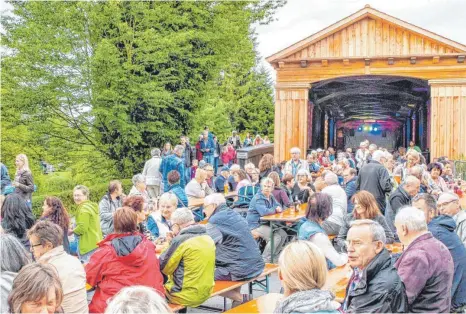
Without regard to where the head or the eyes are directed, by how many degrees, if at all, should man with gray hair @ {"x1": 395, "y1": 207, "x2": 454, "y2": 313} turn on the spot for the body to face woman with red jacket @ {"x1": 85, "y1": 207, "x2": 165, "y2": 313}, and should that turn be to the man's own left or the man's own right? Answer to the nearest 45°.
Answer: approximately 45° to the man's own left

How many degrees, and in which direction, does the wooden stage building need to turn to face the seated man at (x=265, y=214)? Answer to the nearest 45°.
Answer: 0° — it already faces them

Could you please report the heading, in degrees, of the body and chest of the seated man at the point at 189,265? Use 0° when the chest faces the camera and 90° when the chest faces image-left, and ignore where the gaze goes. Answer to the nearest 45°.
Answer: approximately 135°

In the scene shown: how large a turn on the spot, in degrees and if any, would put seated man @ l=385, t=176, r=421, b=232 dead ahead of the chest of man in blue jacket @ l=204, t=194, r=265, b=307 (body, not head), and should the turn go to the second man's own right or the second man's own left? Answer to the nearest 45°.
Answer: approximately 90° to the second man's own right

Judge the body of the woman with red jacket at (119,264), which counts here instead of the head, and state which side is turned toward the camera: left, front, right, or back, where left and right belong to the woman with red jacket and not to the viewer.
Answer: back

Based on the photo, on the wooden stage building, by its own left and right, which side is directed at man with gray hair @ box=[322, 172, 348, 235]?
front

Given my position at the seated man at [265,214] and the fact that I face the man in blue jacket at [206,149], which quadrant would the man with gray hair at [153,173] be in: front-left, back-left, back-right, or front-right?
front-left

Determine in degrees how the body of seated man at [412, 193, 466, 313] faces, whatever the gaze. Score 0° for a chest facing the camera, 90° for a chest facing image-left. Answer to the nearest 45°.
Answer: approximately 90°

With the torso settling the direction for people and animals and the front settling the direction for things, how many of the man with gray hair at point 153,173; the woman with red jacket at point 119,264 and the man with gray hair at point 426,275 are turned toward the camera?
0

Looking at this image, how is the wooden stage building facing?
toward the camera

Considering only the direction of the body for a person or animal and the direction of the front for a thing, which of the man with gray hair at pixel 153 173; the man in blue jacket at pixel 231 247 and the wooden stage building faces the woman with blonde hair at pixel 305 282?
the wooden stage building

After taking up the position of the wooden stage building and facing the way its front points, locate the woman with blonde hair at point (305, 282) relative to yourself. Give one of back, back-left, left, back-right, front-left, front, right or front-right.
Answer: front
